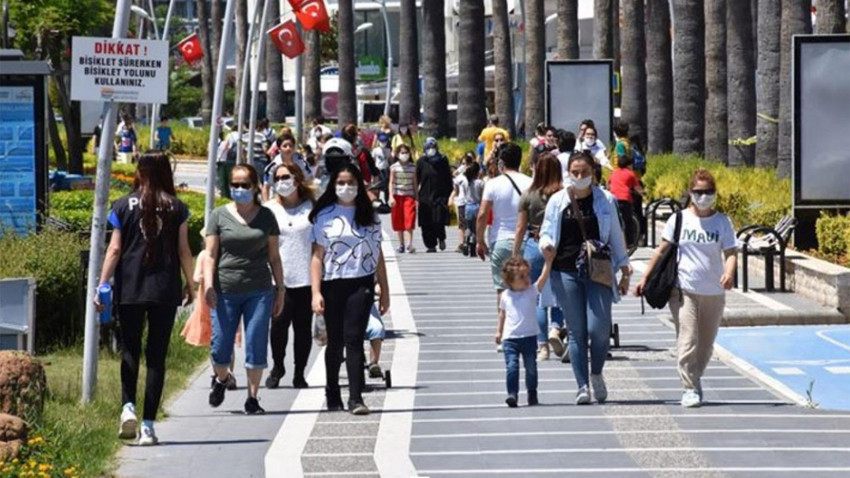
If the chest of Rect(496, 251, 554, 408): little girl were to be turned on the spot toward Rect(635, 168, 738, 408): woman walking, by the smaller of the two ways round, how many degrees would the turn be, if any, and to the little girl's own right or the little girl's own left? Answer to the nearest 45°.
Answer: approximately 90° to the little girl's own left

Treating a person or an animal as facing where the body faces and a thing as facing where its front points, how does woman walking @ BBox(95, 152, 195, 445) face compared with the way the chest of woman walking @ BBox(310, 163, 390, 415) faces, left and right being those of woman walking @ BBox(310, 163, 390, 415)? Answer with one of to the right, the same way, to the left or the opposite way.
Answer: the opposite way

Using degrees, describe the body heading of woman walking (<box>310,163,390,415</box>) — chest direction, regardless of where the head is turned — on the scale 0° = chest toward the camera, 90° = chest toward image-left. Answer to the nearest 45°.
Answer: approximately 0°

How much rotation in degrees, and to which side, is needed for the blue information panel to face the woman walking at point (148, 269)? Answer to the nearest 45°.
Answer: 0° — it already faces them

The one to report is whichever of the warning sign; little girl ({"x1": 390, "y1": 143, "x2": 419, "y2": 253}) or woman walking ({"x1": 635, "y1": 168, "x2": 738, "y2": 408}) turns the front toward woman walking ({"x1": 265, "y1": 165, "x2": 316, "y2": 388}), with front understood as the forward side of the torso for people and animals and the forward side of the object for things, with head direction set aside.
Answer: the little girl

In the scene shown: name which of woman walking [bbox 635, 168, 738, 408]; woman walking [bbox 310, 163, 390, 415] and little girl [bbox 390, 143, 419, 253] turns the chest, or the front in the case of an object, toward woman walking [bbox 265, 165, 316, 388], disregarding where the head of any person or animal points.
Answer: the little girl
